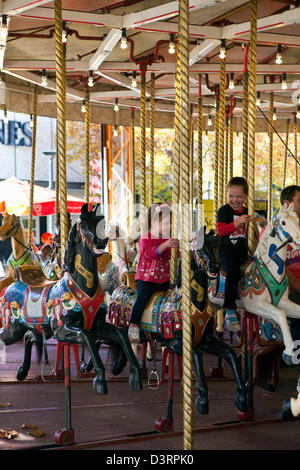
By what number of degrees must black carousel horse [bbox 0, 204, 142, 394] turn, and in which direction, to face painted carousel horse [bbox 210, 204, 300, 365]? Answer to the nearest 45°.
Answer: approximately 45° to its left

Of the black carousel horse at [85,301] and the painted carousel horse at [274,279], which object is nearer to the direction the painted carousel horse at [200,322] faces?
the painted carousel horse

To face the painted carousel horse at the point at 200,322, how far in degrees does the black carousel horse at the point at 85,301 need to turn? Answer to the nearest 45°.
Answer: approximately 45° to its left

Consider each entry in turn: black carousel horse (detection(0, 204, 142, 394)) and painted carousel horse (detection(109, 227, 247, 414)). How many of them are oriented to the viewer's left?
0

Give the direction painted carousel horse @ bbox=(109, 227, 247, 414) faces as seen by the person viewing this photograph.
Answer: facing the viewer and to the right of the viewer

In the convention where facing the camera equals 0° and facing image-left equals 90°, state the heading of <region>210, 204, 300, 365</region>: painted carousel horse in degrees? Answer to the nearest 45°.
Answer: approximately 315°
